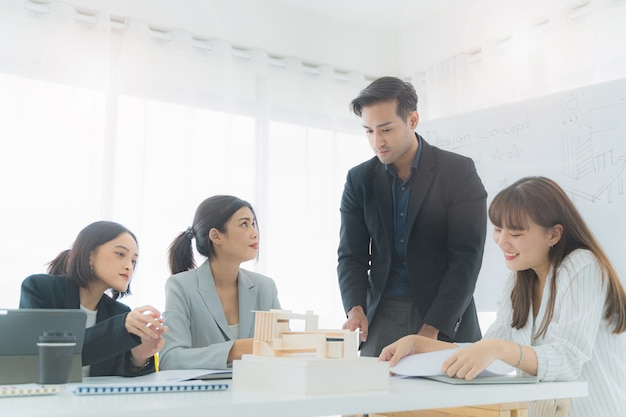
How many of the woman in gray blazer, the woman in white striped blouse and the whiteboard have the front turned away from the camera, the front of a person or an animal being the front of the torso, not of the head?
0

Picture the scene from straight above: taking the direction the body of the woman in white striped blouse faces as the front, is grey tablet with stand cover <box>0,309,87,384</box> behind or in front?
in front

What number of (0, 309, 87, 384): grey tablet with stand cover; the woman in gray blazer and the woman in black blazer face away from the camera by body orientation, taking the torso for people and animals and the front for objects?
1

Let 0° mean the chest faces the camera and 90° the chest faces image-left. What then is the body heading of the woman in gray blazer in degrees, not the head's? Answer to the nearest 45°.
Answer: approximately 315°

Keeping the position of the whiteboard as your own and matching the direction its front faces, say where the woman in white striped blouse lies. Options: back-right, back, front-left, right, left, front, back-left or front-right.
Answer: front-left

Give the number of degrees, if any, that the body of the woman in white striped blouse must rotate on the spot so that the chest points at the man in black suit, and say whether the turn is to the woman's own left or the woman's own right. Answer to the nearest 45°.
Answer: approximately 90° to the woman's own right

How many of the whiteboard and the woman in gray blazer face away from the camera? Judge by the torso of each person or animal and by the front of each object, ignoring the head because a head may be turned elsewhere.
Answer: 0

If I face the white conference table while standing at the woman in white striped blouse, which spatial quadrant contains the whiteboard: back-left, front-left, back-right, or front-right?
back-right

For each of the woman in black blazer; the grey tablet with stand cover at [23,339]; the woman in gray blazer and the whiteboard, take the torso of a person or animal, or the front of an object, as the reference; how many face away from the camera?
1

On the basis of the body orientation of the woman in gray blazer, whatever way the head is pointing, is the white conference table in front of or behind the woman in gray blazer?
in front

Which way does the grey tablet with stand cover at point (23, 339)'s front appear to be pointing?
away from the camera

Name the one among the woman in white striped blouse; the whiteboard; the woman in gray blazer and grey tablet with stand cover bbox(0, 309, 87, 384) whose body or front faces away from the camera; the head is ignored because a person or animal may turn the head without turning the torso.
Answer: the grey tablet with stand cover

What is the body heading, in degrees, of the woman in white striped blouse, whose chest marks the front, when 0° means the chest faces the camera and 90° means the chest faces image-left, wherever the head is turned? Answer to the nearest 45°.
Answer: approximately 45°

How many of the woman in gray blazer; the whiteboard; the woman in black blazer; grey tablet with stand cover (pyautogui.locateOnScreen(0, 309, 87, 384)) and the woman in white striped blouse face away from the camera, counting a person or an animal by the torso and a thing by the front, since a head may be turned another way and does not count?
1

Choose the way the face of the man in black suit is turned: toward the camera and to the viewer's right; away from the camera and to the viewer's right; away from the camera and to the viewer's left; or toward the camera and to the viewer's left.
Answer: toward the camera and to the viewer's left

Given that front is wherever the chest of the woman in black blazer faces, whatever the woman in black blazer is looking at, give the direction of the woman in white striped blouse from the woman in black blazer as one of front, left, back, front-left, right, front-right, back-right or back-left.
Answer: front

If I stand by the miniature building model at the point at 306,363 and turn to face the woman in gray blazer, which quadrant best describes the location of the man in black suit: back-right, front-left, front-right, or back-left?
front-right

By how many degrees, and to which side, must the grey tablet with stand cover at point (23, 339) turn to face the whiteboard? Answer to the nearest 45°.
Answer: approximately 45° to its right

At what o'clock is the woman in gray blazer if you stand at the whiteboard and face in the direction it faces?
The woman in gray blazer is roughly at 12 o'clock from the whiteboard.

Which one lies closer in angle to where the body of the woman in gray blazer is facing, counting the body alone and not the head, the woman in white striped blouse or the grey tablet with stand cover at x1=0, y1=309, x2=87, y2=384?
the woman in white striped blouse
